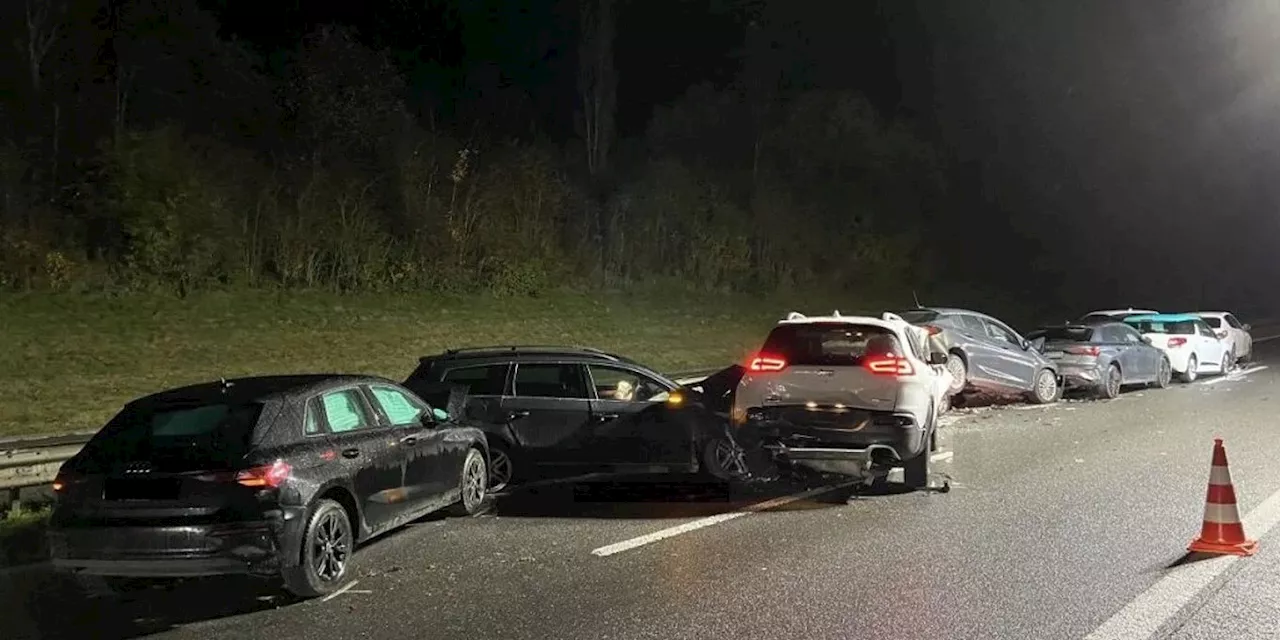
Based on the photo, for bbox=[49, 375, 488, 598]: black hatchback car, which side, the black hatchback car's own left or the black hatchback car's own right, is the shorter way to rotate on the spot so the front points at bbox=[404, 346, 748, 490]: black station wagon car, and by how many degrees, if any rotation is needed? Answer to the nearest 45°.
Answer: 0° — it already faces it

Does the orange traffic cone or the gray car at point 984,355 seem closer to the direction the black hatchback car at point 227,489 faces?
the gray car

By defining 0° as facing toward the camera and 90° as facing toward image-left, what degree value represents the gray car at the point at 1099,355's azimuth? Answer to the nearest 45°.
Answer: approximately 225°

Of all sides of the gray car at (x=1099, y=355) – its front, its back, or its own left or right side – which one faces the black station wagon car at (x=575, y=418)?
back

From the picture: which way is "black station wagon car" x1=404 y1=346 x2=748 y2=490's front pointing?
to the viewer's right

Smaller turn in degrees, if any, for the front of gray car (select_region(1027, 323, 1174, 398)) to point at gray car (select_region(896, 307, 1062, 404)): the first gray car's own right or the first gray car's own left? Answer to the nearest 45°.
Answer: approximately 180°

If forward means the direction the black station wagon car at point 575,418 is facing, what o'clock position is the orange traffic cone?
The orange traffic cone is roughly at 1 o'clock from the black station wagon car.

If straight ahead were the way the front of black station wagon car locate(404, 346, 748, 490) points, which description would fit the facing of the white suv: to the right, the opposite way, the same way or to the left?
to the left

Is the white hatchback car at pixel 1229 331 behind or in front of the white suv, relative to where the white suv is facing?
in front

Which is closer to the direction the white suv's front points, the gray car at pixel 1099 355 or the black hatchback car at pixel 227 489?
the gray car

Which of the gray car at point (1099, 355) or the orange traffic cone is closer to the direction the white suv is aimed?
the gray car

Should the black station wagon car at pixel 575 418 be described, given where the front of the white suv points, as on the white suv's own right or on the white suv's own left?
on the white suv's own left

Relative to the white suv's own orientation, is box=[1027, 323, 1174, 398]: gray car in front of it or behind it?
in front

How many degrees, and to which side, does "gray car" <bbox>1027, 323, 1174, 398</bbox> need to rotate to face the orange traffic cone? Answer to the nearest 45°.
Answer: approximately 135° to its right

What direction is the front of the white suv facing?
away from the camera
